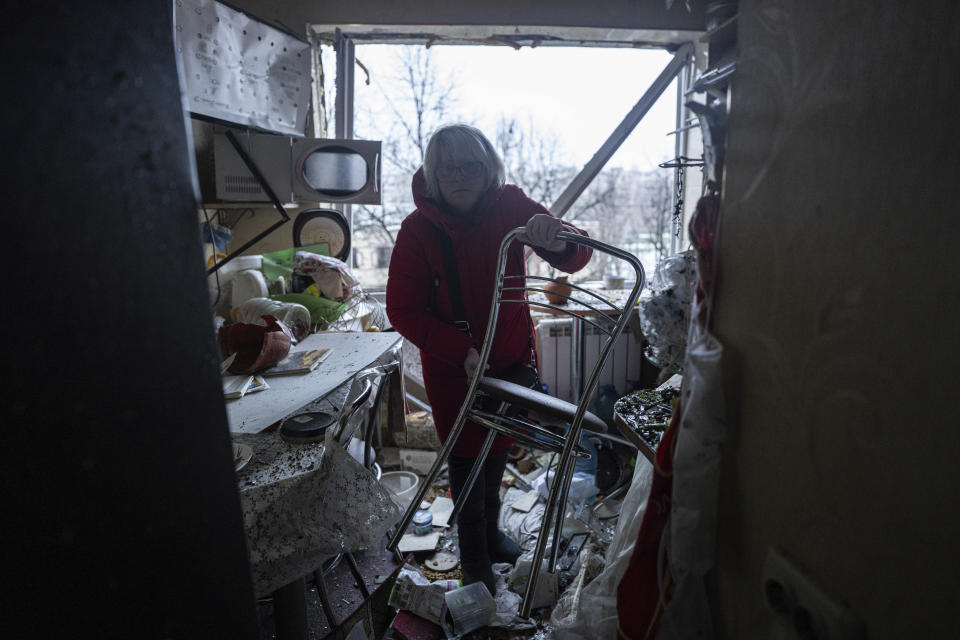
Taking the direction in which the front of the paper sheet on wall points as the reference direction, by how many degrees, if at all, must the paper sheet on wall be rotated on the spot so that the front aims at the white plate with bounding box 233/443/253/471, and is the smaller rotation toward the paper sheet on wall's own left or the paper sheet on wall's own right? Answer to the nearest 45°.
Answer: approximately 45° to the paper sheet on wall's own right

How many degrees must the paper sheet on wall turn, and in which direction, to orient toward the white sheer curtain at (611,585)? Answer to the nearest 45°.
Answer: approximately 45° to its right

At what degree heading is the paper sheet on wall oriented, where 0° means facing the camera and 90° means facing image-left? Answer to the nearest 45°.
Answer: approximately 315°

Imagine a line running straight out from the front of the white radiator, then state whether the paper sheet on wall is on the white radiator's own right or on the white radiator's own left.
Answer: on the white radiator's own right

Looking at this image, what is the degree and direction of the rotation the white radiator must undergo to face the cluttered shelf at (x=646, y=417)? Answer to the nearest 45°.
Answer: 0° — it already faces it

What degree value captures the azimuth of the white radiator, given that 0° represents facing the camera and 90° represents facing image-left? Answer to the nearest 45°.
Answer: approximately 0°

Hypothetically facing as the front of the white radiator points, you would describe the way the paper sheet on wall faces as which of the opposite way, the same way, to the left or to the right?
to the left

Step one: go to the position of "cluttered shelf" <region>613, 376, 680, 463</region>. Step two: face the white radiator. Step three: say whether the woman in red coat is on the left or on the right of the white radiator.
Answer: left
